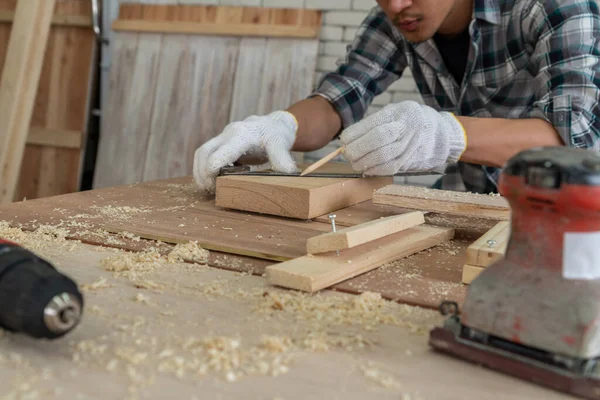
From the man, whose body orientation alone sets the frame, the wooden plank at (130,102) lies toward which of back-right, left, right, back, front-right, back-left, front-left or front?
right

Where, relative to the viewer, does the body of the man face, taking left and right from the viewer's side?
facing the viewer and to the left of the viewer

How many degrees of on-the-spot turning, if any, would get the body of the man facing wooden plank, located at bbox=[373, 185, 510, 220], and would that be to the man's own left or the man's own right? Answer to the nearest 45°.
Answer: approximately 45° to the man's own left

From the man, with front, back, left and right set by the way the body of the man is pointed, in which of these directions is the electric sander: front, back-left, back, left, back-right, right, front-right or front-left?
front-left

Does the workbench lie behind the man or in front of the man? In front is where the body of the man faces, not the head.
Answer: in front

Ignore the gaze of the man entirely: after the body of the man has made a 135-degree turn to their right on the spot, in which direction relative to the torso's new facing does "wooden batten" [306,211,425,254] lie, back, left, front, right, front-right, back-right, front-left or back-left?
back

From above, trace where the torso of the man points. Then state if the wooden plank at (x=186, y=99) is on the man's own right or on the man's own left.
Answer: on the man's own right

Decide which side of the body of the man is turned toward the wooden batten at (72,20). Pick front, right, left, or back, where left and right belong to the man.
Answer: right

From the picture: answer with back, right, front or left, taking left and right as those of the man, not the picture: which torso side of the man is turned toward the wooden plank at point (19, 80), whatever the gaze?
right
